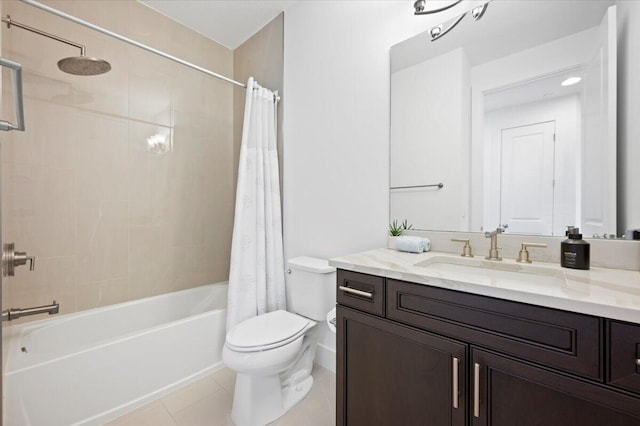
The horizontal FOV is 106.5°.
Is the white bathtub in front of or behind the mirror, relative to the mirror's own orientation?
in front

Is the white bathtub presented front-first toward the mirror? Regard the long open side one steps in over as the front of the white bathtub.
yes

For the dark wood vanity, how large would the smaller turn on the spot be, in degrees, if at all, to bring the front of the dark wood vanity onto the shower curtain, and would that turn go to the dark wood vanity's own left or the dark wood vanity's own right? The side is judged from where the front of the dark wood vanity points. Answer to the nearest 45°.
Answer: approximately 45° to the dark wood vanity's own right

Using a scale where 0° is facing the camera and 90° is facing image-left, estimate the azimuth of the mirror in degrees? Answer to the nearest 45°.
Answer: approximately 45°

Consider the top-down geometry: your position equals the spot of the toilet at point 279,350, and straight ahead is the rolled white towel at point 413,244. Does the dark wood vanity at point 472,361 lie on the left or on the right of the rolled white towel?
right

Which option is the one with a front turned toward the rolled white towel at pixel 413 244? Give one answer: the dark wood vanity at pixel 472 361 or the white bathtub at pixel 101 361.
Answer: the white bathtub

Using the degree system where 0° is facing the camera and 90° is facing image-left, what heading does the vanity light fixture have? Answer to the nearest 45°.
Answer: approximately 45°

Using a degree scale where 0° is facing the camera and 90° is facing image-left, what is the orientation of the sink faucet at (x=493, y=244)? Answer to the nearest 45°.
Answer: approximately 45°

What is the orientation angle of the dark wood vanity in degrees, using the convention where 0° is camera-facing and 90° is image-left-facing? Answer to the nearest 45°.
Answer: approximately 45°
